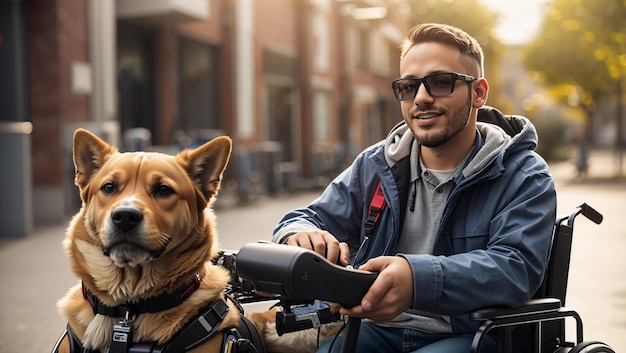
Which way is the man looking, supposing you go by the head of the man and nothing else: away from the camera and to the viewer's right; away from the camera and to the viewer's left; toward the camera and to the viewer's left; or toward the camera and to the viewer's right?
toward the camera and to the viewer's left

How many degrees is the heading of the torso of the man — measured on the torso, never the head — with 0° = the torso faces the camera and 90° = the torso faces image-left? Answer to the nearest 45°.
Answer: approximately 45°

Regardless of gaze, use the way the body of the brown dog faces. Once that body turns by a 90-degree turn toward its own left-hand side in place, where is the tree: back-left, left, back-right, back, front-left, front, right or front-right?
front-left

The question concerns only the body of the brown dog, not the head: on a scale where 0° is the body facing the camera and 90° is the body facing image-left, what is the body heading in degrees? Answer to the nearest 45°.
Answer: approximately 0°

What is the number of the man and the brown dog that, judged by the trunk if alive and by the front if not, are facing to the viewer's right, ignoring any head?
0

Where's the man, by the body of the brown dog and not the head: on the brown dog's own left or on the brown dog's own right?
on the brown dog's own left
